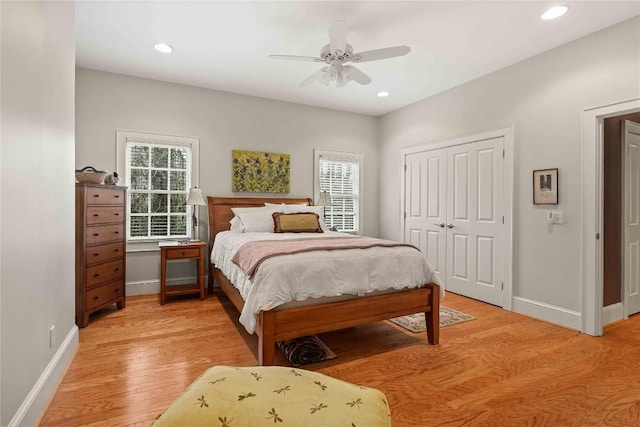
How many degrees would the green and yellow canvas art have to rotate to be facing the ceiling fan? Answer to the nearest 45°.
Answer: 0° — it already faces it

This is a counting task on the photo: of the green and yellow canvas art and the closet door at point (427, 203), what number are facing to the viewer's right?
0

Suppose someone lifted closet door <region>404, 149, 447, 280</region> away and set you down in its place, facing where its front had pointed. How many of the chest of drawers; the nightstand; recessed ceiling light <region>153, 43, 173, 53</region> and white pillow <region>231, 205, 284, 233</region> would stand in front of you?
4

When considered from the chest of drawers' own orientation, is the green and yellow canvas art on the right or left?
on its left

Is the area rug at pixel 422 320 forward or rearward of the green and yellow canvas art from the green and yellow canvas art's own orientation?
forward

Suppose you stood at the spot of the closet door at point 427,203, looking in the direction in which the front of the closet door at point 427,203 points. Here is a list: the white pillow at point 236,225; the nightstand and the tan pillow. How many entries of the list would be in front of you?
3

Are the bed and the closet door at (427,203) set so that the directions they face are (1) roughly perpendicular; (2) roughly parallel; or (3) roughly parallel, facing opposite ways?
roughly perpendicular

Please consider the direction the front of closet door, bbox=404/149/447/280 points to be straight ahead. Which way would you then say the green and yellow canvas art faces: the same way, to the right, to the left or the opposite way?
to the left

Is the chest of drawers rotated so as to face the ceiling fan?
yes

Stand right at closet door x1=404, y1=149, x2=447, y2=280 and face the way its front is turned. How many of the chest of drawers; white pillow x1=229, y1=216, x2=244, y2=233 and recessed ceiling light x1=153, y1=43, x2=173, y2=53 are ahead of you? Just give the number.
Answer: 3

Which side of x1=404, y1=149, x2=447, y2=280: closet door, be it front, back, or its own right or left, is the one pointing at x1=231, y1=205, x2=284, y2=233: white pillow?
front

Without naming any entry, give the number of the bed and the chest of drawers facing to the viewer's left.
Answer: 0

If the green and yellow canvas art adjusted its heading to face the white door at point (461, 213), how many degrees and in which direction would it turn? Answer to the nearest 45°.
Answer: approximately 90° to its left

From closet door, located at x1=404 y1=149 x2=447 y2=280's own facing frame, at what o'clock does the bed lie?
The bed is roughly at 11 o'clock from the closet door.

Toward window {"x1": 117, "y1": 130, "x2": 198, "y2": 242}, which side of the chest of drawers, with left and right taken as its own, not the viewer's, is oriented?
left
